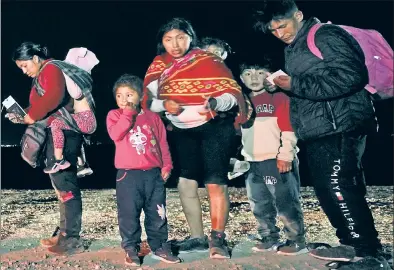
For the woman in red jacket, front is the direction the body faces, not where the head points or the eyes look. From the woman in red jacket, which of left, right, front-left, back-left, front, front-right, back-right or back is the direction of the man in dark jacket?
back-left

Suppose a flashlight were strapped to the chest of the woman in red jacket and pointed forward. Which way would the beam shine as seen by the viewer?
to the viewer's left
